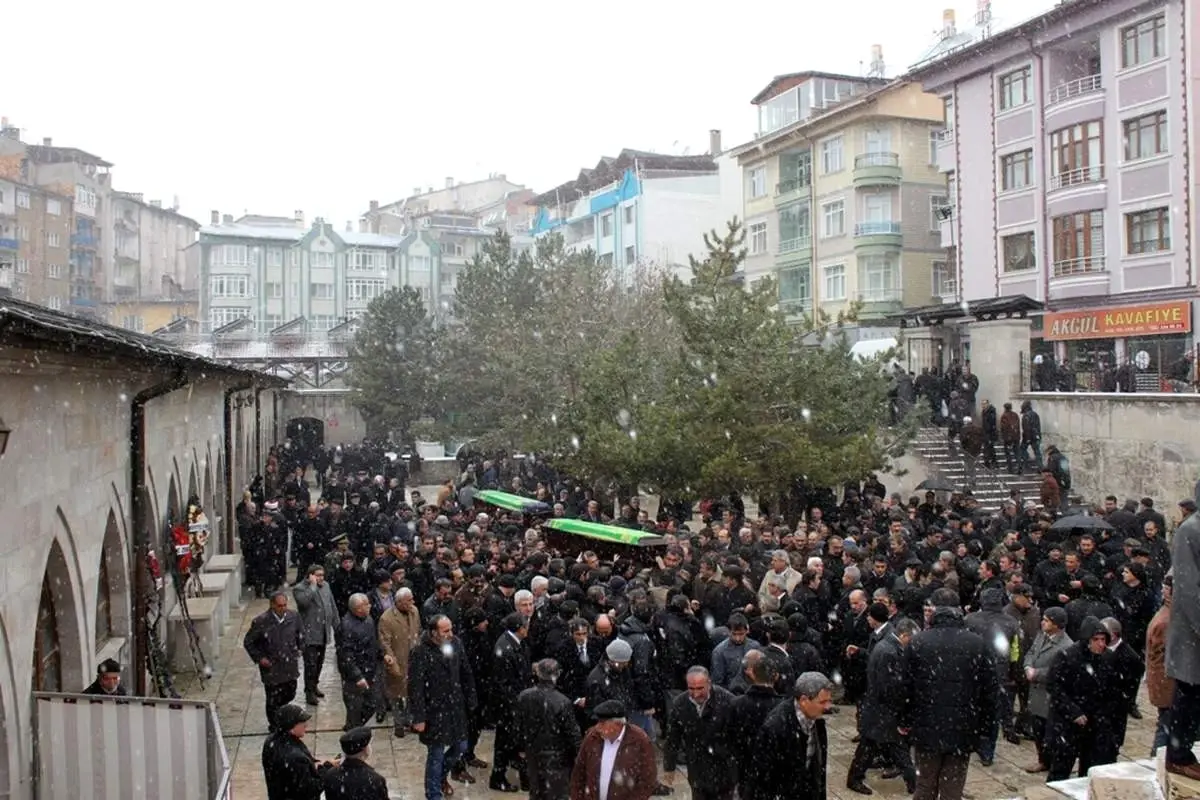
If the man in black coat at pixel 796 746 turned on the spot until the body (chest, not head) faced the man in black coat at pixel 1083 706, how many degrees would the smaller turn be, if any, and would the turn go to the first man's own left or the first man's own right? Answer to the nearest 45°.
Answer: approximately 90° to the first man's own left

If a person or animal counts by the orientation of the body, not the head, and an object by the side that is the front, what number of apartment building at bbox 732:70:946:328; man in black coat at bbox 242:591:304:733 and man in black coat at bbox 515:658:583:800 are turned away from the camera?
1

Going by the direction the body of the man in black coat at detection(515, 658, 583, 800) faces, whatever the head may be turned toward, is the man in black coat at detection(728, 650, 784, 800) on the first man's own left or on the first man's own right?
on the first man's own right

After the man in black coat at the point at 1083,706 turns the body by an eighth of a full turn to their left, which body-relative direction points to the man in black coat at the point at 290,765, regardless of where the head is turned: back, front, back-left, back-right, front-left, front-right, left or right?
back-right

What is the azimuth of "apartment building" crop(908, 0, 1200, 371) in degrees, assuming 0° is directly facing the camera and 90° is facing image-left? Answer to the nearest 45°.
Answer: approximately 45°

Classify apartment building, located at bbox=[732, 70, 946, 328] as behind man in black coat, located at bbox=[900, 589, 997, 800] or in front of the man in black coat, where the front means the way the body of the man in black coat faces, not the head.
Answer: in front

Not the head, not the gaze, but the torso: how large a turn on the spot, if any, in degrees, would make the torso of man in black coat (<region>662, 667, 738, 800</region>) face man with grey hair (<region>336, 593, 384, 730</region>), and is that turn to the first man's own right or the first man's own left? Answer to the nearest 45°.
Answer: approximately 135° to the first man's own right

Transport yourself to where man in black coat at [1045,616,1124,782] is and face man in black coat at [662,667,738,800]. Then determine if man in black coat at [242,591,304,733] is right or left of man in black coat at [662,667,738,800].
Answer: right

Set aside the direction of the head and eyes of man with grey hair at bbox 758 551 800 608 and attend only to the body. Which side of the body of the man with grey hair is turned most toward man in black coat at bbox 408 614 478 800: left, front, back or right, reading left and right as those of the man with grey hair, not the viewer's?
front
